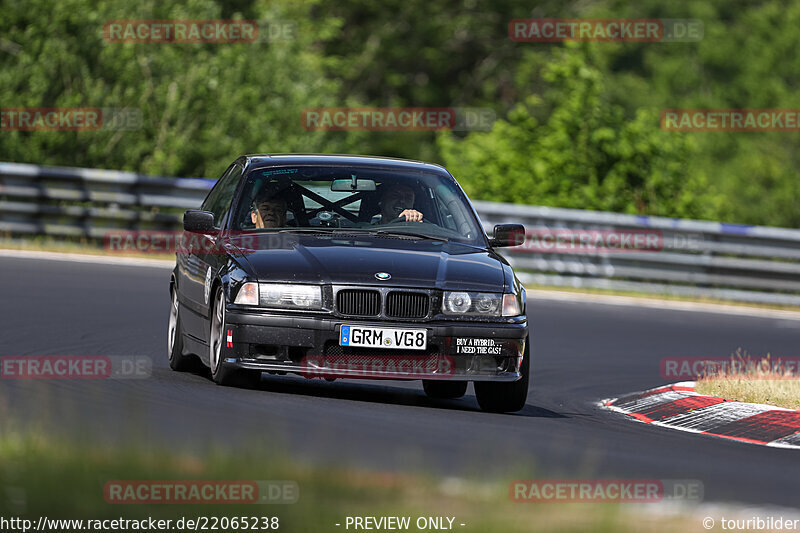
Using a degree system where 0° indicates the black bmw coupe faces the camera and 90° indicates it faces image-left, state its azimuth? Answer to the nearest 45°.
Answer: approximately 0°

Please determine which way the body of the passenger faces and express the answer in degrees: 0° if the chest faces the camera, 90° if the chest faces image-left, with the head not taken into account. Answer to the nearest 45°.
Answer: approximately 0°

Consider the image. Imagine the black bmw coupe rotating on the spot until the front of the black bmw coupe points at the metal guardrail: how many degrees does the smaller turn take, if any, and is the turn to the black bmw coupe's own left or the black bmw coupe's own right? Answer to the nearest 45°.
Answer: approximately 180°
